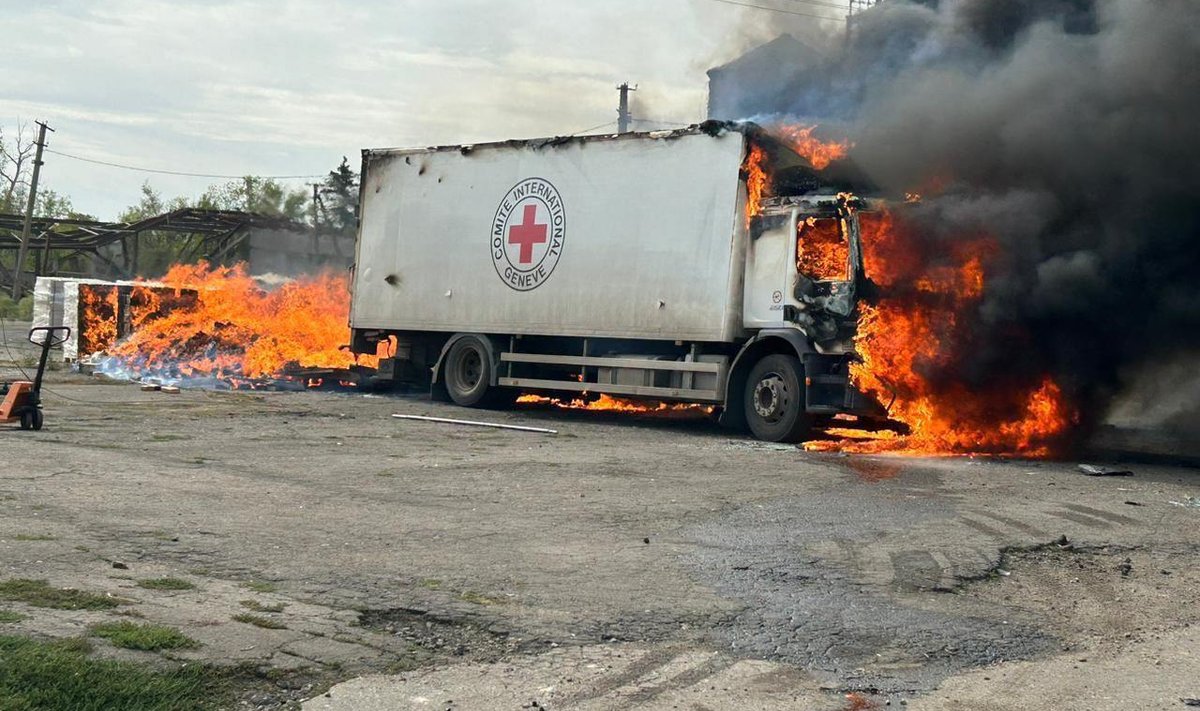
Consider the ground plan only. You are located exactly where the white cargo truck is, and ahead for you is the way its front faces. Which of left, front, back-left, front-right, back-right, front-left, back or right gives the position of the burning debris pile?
back

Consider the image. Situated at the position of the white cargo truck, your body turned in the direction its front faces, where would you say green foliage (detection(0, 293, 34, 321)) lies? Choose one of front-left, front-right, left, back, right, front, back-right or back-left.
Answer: back

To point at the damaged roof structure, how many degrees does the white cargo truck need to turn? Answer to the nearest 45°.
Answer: approximately 180°

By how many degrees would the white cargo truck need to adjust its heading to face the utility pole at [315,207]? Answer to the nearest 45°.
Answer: approximately 180°

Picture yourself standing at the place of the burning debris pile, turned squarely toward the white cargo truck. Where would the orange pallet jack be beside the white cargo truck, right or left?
right

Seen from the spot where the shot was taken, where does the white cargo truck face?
facing the viewer and to the right of the viewer

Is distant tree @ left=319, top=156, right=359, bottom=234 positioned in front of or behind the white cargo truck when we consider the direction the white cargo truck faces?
behind

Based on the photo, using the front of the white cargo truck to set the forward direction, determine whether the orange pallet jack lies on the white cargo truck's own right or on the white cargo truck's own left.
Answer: on the white cargo truck's own right
